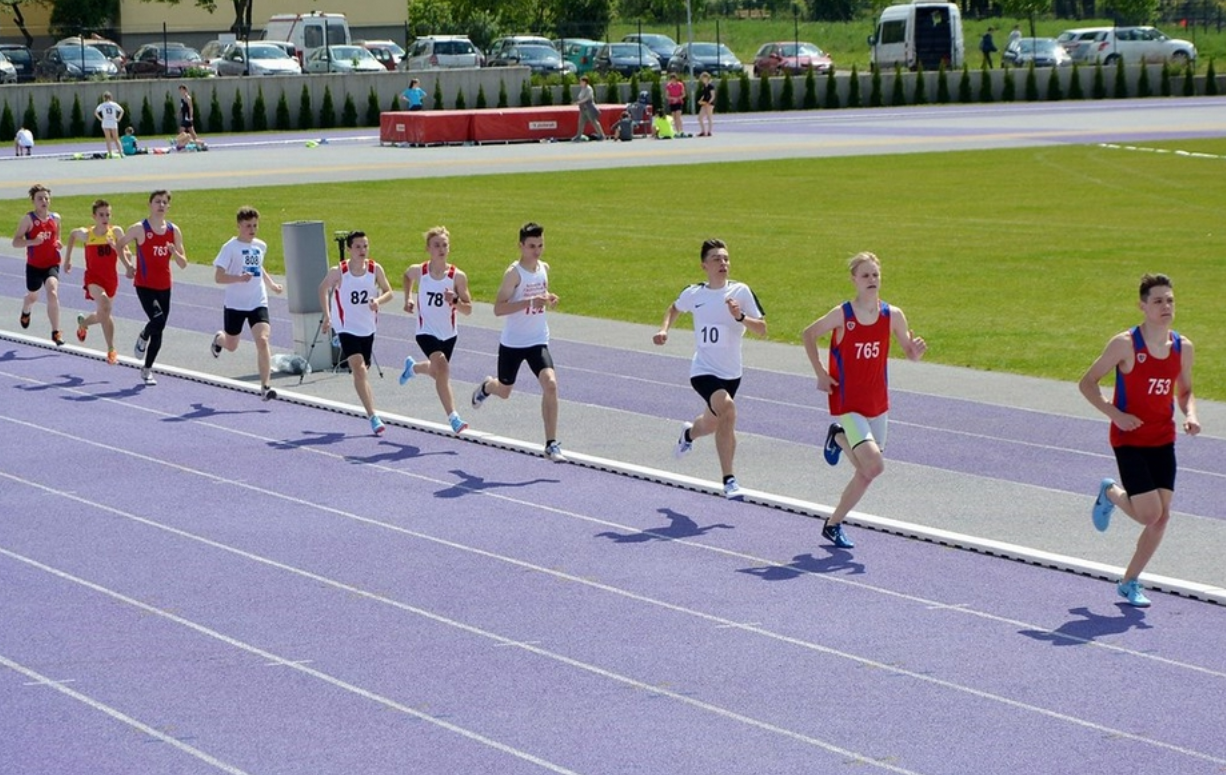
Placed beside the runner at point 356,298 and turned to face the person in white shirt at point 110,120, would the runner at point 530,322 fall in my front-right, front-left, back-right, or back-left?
back-right

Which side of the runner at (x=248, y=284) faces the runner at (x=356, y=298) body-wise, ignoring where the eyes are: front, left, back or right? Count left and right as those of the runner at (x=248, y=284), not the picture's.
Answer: front

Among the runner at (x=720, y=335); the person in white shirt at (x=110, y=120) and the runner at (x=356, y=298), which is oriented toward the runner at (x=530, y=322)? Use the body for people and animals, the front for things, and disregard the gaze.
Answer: the runner at (x=356, y=298)

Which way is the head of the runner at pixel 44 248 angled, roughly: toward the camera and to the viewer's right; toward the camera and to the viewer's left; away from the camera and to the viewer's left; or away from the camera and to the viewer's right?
toward the camera and to the viewer's right

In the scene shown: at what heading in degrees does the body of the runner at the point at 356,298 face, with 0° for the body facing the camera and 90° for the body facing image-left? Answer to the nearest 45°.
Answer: approximately 315°

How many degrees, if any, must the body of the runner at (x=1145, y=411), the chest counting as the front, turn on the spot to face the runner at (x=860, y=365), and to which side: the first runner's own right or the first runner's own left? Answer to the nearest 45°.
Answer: approximately 180°

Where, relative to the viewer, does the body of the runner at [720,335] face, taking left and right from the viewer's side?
facing the viewer and to the right of the viewer

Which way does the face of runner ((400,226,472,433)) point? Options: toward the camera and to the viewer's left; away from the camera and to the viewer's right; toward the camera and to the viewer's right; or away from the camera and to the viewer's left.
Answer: toward the camera and to the viewer's right

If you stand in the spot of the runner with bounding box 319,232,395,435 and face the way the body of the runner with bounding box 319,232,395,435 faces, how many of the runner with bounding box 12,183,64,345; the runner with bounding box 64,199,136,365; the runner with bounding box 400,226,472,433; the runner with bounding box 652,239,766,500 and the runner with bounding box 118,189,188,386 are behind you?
3

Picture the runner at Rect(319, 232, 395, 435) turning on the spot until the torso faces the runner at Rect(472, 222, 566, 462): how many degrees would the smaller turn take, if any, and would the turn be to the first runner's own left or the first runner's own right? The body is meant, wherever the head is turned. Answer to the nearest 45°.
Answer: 0° — they already face them

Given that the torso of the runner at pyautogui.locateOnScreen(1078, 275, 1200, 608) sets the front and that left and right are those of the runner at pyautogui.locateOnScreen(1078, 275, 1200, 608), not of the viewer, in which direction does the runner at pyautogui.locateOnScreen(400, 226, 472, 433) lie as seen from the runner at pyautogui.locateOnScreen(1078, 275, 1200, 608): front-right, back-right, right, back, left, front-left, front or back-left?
back

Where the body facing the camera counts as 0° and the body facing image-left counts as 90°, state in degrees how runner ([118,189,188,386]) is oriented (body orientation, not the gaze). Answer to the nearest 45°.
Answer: approximately 315°

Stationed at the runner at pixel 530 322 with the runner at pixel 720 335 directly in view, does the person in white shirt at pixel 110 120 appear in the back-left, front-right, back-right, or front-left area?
back-left

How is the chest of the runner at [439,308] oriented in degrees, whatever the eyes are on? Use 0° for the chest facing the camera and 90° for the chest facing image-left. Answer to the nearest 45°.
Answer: approximately 315°
